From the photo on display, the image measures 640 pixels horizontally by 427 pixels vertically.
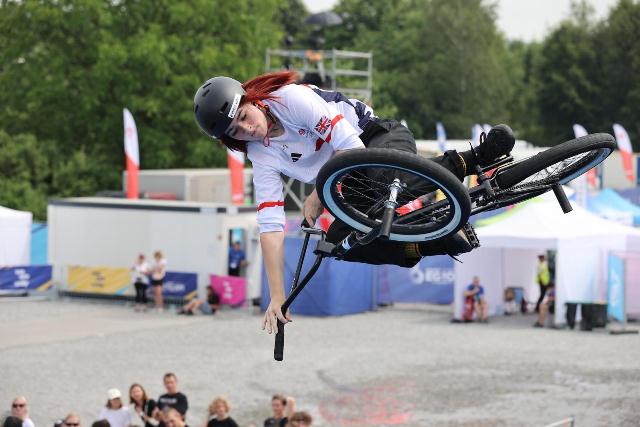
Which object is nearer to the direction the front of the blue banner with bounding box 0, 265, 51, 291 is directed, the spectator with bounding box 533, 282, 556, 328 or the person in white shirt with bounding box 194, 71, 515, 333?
the person in white shirt

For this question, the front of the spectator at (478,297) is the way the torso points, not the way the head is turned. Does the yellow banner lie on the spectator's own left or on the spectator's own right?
on the spectator's own right

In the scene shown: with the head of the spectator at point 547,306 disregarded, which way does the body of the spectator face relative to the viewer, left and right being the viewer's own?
facing to the left of the viewer
